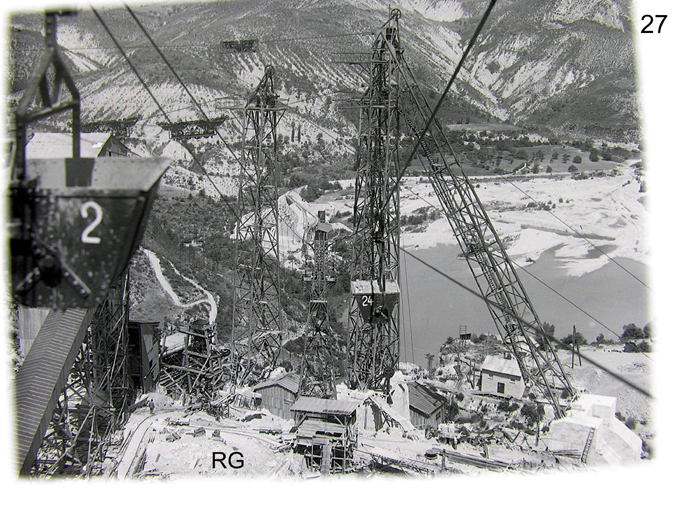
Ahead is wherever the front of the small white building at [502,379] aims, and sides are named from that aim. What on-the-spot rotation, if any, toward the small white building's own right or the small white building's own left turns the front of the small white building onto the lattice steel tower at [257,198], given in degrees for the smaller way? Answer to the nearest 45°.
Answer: approximately 45° to the small white building's own right

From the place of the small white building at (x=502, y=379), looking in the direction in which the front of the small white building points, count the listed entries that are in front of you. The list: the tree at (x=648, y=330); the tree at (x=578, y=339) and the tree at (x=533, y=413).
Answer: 1

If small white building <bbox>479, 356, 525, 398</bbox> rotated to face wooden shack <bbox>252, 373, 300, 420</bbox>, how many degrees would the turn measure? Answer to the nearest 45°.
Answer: approximately 45° to its right

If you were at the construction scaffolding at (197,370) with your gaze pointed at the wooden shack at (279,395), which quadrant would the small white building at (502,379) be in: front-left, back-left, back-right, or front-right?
front-left

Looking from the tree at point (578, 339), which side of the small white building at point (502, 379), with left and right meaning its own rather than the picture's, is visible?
back

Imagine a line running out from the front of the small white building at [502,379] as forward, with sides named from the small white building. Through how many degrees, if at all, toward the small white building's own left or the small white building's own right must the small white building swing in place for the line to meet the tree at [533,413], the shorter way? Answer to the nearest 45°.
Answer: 0° — it already faces it

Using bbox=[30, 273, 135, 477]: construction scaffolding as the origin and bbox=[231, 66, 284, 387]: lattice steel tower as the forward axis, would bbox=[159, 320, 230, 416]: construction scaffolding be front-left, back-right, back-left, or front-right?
front-left

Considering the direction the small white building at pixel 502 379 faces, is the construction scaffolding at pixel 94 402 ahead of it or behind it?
ahead

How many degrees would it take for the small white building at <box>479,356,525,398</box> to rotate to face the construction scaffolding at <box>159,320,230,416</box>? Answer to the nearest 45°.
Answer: approximately 45° to its right

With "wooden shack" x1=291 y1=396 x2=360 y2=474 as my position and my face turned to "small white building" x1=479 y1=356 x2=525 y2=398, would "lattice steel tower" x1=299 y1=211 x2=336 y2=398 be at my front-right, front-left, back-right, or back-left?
front-left

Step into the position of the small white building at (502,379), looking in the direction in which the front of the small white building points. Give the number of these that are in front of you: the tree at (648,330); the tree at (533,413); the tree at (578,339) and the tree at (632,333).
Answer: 1

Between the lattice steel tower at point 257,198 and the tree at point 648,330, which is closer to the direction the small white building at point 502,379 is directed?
the lattice steel tower

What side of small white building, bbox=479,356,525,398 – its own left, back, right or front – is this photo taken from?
front

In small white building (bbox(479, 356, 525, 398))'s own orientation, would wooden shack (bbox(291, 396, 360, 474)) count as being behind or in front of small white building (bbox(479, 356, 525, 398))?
in front

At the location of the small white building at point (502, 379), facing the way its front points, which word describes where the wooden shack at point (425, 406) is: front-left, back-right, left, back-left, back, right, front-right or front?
front-right

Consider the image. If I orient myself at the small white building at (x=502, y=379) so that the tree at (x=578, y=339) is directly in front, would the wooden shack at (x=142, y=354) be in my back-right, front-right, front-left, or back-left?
back-left
